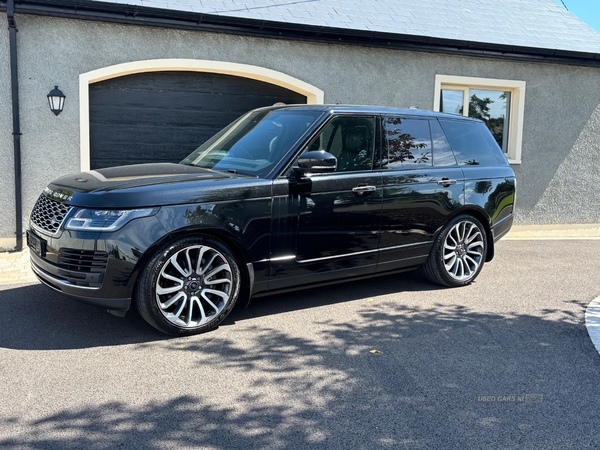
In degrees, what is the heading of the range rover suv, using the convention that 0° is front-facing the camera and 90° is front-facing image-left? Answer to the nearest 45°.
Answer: approximately 45°

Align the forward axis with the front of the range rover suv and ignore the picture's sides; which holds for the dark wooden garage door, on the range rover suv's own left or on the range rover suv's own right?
on the range rover suv's own right

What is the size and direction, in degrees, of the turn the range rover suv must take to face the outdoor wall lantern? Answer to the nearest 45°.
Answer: approximately 90° to its right

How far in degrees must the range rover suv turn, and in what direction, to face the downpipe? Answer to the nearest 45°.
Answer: approximately 90° to its right
